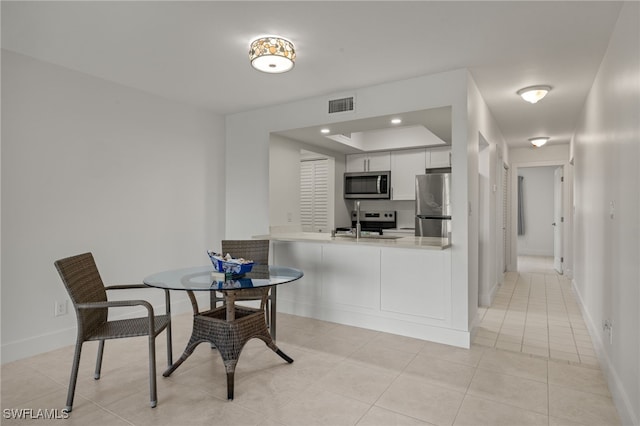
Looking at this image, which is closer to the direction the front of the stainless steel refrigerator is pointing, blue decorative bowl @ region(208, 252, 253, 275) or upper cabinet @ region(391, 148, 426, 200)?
the blue decorative bowl

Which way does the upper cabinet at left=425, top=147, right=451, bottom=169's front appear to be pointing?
toward the camera

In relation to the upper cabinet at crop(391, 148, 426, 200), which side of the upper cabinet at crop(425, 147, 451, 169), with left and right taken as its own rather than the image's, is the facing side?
right

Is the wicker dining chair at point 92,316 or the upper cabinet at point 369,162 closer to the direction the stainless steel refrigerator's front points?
the wicker dining chair

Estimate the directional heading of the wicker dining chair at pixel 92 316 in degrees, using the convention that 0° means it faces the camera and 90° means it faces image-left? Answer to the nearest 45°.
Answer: approximately 270°

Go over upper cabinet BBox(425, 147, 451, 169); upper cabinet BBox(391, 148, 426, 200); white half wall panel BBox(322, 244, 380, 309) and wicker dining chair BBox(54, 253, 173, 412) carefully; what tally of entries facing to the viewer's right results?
1

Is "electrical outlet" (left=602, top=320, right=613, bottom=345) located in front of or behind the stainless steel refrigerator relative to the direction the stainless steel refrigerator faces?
in front

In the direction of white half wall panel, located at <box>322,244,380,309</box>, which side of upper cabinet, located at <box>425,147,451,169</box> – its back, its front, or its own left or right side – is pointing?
front

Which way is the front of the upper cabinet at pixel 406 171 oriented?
toward the camera

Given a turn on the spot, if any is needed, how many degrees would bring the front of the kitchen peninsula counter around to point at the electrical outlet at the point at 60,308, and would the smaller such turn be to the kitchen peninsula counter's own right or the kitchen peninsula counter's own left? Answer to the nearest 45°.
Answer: approximately 45° to the kitchen peninsula counter's own right

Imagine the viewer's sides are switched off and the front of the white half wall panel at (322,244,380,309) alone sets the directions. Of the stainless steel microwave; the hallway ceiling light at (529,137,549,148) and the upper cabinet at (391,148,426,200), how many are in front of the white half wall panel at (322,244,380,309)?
0

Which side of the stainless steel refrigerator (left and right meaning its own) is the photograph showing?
front

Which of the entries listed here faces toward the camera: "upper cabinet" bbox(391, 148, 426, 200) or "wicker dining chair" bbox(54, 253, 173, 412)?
the upper cabinet

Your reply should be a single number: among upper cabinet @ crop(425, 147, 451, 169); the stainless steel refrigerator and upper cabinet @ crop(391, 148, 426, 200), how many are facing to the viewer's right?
0

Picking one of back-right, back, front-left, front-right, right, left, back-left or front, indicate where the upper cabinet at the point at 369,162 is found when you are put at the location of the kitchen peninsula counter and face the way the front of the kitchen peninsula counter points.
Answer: back-right

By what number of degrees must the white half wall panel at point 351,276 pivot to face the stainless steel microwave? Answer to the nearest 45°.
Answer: approximately 135° to its right

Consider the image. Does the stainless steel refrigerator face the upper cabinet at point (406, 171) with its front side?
no

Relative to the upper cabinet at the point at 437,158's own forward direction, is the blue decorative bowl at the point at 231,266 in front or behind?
in front
